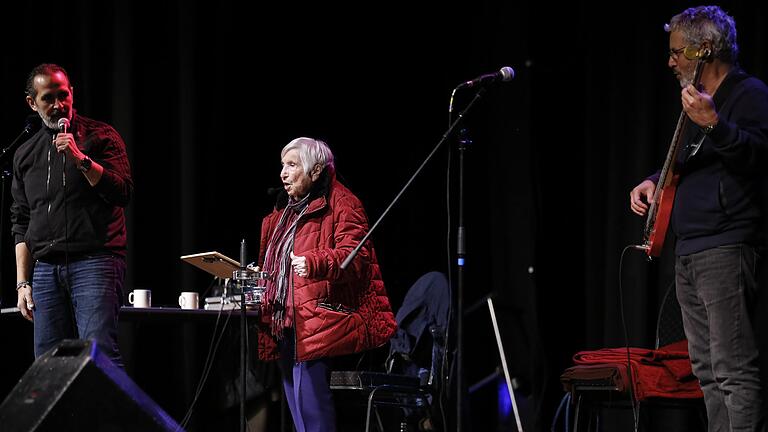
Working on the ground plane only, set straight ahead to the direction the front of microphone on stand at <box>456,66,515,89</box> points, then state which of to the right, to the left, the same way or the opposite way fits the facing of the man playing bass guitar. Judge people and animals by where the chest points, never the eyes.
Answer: the opposite way

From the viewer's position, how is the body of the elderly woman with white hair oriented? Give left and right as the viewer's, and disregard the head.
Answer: facing the viewer and to the left of the viewer

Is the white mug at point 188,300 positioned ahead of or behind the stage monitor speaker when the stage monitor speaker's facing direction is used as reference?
ahead

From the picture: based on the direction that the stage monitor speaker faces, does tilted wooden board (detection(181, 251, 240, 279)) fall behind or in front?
in front

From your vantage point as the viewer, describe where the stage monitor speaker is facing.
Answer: facing away from the viewer and to the right of the viewer

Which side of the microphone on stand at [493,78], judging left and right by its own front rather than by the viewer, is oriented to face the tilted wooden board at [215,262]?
back

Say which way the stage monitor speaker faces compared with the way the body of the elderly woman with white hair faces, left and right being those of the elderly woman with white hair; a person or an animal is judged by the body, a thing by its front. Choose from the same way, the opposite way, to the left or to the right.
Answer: the opposite way

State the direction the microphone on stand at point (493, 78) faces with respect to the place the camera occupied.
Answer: facing to the right of the viewer

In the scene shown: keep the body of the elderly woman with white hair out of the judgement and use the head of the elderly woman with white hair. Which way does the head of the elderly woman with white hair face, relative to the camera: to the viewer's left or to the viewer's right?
to the viewer's left

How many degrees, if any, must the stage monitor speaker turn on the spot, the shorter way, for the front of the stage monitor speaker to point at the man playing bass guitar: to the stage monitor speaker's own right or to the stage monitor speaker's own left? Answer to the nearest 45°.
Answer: approximately 45° to the stage monitor speaker's own right

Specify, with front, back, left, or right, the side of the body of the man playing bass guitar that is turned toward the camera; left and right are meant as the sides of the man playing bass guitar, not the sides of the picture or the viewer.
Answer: left

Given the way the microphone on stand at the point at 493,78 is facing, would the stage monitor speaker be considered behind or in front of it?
behind

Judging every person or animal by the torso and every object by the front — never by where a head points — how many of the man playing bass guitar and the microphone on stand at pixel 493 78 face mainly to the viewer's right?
1
